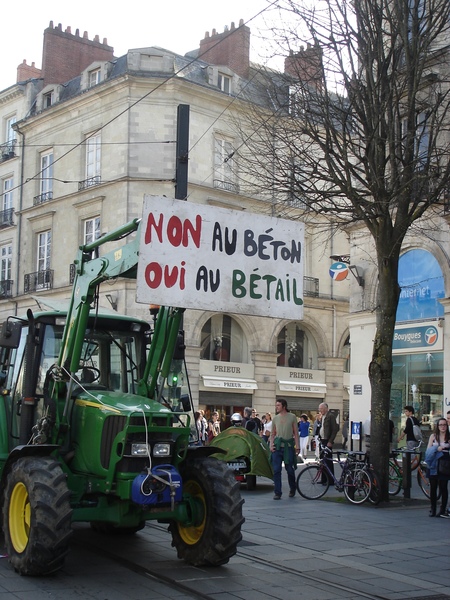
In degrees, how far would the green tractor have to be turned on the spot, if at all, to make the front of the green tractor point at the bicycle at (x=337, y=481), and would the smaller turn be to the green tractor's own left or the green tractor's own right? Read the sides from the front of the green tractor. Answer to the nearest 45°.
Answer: approximately 90° to the green tractor's own left

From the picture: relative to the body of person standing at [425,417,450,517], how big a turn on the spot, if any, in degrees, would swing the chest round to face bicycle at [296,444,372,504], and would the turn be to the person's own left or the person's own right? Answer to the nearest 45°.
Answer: approximately 135° to the person's own right

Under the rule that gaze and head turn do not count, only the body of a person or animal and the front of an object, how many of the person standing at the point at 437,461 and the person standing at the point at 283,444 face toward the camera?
2

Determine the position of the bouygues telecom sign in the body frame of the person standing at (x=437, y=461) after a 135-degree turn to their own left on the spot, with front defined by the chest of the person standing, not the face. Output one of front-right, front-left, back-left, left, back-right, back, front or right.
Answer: front-left

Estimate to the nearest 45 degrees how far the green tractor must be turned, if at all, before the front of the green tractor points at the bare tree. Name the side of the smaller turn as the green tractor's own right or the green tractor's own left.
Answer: approximately 90° to the green tractor's own left

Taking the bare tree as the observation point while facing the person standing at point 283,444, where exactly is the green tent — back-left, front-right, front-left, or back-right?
front-right

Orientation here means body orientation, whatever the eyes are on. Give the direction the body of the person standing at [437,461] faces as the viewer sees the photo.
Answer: toward the camera

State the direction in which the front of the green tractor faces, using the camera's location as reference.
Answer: facing the viewer and to the right of the viewer

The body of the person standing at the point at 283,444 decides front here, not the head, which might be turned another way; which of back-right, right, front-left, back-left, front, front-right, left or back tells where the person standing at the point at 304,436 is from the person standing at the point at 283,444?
back

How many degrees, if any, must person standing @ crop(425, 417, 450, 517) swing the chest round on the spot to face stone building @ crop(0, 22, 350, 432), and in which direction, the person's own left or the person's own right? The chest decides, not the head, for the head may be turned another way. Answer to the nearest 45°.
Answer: approximately 135° to the person's own right

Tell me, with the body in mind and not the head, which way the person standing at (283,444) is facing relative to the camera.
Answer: toward the camera

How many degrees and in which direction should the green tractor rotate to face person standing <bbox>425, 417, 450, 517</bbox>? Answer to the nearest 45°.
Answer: approximately 90° to its left
